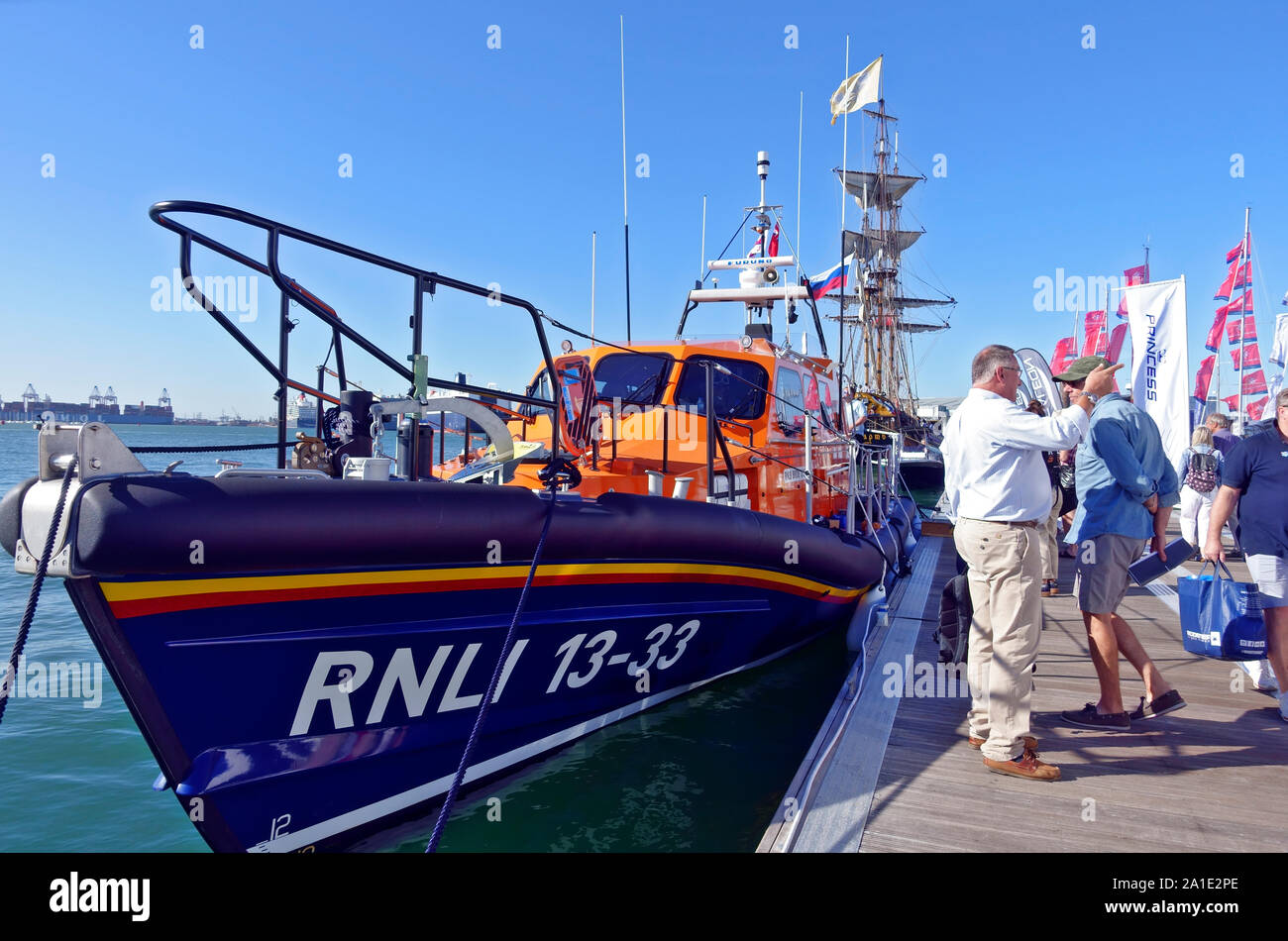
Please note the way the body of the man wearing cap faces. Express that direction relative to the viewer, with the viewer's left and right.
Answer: facing to the left of the viewer

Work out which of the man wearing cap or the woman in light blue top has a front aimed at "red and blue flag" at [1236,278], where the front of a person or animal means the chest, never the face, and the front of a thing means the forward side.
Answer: the woman in light blue top

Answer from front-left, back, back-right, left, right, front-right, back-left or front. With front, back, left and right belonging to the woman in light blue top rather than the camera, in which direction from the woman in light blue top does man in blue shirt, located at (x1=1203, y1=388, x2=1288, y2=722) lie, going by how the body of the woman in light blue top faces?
back

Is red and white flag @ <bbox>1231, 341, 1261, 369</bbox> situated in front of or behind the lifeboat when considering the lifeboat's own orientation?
behind

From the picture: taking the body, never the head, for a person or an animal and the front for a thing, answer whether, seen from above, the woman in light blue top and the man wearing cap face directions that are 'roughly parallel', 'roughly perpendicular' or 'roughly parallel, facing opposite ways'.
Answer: roughly perpendicular

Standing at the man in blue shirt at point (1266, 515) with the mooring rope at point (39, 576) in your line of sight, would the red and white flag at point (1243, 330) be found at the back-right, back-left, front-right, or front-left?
back-right

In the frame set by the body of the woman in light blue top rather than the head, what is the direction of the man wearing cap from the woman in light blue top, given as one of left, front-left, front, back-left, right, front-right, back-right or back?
back

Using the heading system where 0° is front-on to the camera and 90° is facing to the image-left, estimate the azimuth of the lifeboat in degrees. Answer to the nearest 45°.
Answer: approximately 45°

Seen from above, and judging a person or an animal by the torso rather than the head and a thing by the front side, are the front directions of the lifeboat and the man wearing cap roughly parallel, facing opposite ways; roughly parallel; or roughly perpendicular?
roughly perpendicular

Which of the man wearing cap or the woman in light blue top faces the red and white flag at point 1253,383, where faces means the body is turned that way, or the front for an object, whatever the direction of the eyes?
the woman in light blue top

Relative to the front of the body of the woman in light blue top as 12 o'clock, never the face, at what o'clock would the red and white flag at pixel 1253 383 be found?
The red and white flag is roughly at 12 o'clock from the woman in light blue top.

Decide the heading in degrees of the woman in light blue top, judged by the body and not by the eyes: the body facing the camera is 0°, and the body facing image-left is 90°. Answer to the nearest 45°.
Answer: approximately 180°

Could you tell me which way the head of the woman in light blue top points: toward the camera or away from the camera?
away from the camera

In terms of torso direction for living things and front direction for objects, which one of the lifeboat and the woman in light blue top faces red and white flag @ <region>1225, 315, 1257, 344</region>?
the woman in light blue top

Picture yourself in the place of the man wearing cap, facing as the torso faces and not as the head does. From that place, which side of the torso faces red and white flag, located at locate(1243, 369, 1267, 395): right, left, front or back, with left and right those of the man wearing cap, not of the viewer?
right

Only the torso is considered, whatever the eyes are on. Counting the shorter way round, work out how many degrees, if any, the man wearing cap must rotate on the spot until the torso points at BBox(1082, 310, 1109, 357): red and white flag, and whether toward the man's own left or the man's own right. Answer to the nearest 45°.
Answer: approximately 90° to the man's own right

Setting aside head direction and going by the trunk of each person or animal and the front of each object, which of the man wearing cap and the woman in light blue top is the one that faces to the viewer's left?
the man wearing cap
